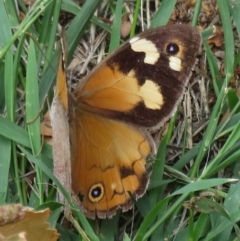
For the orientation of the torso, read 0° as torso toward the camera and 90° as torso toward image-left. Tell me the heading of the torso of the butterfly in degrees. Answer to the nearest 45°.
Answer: approximately 180°
